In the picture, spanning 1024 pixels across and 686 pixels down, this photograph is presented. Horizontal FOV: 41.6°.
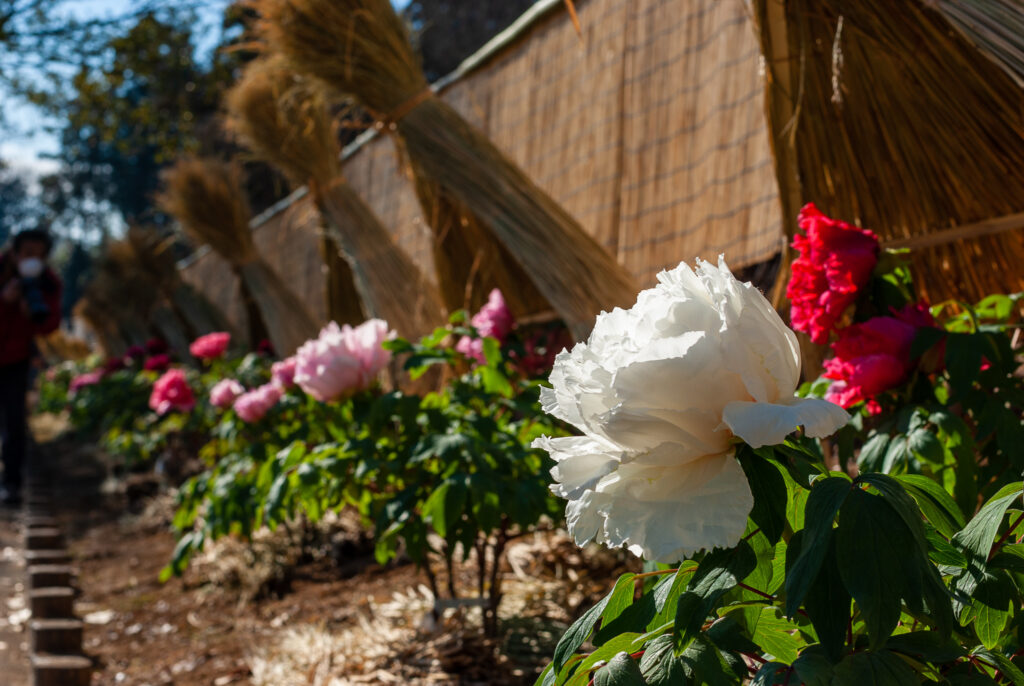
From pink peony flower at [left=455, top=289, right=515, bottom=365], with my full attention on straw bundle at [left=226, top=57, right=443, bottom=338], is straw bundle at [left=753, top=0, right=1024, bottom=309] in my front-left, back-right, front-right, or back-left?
back-right

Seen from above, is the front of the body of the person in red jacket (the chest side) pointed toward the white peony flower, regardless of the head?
yes

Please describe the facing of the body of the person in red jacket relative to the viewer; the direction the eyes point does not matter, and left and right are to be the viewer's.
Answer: facing the viewer

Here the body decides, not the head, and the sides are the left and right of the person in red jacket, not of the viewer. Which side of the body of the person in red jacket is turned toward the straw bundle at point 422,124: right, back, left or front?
front

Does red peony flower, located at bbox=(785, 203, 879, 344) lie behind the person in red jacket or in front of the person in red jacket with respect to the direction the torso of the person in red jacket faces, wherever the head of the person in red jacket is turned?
in front

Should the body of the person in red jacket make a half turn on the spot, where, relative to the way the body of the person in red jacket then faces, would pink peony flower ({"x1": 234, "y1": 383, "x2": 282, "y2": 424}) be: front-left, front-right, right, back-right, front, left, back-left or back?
back

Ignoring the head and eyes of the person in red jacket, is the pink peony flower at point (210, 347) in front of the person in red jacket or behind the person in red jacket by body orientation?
in front

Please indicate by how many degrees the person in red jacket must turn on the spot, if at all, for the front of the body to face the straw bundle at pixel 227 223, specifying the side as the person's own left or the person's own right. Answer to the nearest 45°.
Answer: approximately 90° to the person's own left

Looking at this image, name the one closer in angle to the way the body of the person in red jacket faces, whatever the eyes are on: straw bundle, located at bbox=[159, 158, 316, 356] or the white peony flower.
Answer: the white peony flower

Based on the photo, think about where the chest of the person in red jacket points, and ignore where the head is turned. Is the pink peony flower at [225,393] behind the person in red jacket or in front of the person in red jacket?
in front

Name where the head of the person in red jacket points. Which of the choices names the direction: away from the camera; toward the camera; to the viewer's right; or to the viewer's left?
toward the camera

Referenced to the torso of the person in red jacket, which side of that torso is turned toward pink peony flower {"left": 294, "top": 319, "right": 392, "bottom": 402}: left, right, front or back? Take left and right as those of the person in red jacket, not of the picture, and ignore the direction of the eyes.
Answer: front

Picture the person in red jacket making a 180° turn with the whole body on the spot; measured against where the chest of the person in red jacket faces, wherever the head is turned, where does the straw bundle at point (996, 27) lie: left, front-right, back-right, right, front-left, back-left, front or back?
back

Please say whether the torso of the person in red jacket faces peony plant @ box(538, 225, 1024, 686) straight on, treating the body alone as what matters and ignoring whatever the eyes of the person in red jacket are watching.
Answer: yes

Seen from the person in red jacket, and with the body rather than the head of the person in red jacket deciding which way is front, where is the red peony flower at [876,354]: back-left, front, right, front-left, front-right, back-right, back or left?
front
